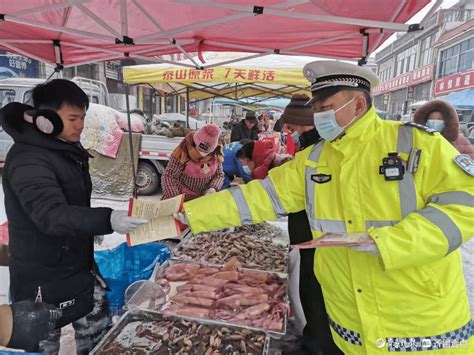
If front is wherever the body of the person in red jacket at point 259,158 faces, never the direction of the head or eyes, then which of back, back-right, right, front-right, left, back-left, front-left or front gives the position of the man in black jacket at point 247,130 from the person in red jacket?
back-right

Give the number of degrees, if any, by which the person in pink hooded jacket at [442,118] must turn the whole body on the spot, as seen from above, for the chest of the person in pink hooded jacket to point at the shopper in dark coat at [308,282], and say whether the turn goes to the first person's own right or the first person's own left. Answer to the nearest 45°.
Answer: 0° — they already face them

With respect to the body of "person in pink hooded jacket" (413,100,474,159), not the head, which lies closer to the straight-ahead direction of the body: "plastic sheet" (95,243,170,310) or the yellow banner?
the plastic sheet

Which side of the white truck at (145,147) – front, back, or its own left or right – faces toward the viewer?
left

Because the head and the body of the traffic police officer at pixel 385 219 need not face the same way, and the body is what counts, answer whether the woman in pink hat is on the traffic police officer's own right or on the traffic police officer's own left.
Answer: on the traffic police officer's own right

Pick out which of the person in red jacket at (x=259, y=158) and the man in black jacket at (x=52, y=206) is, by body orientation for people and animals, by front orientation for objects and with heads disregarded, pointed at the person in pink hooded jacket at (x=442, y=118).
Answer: the man in black jacket

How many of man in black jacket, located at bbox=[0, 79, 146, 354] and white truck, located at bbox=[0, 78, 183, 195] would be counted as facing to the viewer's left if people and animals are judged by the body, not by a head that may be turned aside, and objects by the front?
1

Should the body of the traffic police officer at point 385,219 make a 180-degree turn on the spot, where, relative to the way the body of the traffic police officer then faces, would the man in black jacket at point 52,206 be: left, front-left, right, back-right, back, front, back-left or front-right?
back-left

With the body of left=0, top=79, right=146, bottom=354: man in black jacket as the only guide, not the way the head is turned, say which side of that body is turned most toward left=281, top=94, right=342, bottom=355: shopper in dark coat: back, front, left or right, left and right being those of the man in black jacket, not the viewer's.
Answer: front

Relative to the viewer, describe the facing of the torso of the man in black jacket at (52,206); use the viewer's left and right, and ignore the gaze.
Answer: facing to the right of the viewer

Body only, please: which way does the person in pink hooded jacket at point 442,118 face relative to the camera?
toward the camera

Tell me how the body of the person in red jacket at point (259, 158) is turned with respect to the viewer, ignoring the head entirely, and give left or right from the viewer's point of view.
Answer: facing the viewer and to the left of the viewer

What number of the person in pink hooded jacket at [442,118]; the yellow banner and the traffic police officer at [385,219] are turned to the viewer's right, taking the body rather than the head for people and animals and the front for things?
0

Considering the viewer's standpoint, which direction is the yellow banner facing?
facing the viewer

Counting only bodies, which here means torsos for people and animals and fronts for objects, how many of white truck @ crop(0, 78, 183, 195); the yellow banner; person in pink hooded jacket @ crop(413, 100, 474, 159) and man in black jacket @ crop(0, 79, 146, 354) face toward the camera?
2
